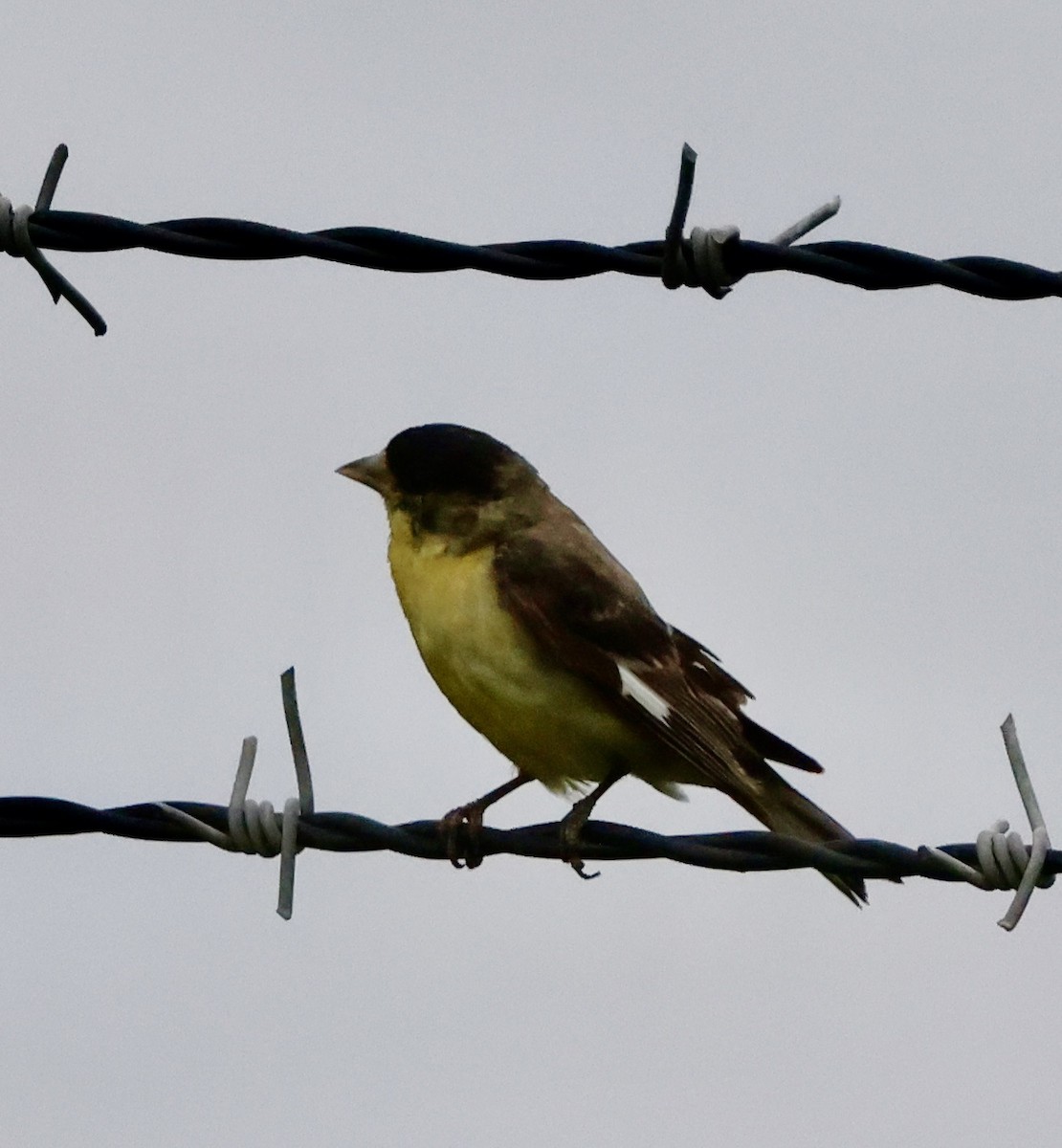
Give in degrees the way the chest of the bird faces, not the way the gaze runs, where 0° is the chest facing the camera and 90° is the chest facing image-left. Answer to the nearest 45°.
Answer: approximately 90°
